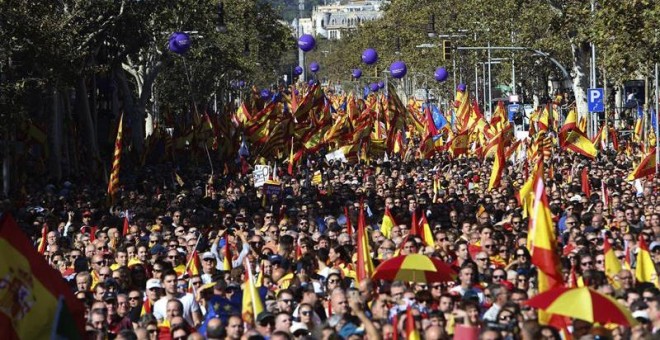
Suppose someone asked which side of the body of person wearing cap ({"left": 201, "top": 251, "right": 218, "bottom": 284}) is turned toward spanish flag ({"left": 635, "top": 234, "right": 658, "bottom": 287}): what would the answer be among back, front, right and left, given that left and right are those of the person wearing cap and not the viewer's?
left

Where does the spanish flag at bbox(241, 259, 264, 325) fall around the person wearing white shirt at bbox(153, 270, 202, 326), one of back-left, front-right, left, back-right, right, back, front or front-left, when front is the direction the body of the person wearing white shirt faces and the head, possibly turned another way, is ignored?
front-left

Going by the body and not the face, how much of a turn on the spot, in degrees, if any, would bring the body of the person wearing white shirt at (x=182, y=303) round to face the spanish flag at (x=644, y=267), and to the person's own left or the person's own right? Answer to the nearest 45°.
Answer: approximately 90° to the person's own left

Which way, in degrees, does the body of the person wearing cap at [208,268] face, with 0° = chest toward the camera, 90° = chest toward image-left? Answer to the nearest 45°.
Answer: approximately 0°

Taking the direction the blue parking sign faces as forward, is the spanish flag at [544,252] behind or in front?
in front

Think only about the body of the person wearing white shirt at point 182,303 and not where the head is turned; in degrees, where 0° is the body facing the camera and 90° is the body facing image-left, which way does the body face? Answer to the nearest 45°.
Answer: approximately 0°

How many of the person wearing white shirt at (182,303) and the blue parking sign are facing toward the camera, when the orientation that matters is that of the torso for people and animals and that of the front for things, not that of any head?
2
